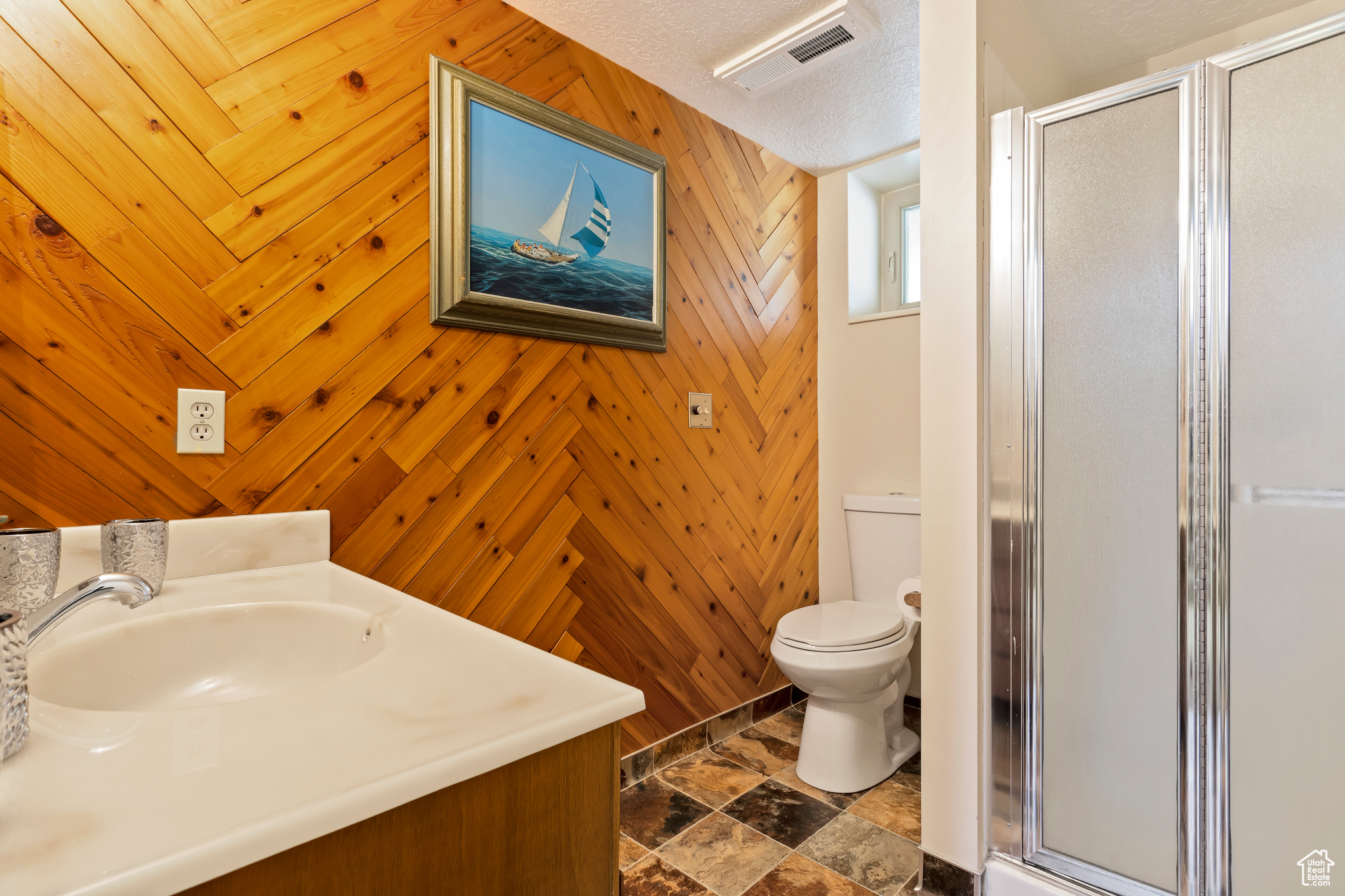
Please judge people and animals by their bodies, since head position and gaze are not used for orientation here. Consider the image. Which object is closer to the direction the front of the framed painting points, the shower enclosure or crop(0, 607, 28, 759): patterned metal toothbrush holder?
the shower enclosure

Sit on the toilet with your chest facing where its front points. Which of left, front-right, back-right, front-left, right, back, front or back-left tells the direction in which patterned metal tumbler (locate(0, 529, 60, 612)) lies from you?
front

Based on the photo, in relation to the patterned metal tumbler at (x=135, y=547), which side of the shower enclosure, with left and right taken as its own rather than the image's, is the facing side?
front

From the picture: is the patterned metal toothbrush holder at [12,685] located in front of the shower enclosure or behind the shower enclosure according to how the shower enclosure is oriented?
in front

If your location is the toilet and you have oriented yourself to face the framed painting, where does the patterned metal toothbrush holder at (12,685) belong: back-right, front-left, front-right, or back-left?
front-left

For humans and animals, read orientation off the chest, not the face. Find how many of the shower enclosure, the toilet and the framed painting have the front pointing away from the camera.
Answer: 0

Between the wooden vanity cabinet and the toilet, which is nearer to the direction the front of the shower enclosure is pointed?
the wooden vanity cabinet

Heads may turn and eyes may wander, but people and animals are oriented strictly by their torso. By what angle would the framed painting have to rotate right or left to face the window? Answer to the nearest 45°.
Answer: approximately 90° to its left

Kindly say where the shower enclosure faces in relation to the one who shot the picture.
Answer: facing the viewer and to the left of the viewer

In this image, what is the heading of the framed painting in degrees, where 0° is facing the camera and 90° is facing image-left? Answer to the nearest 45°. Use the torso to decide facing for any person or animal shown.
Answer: approximately 315°

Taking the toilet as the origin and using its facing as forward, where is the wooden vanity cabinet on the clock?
The wooden vanity cabinet is roughly at 11 o'clock from the toilet.

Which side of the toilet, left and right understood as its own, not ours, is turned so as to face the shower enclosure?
left

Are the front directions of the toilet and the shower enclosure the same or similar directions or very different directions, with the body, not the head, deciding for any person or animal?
same or similar directions

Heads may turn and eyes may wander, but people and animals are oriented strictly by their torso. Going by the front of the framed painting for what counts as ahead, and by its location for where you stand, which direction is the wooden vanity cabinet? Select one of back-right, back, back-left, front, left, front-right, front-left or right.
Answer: front-right
